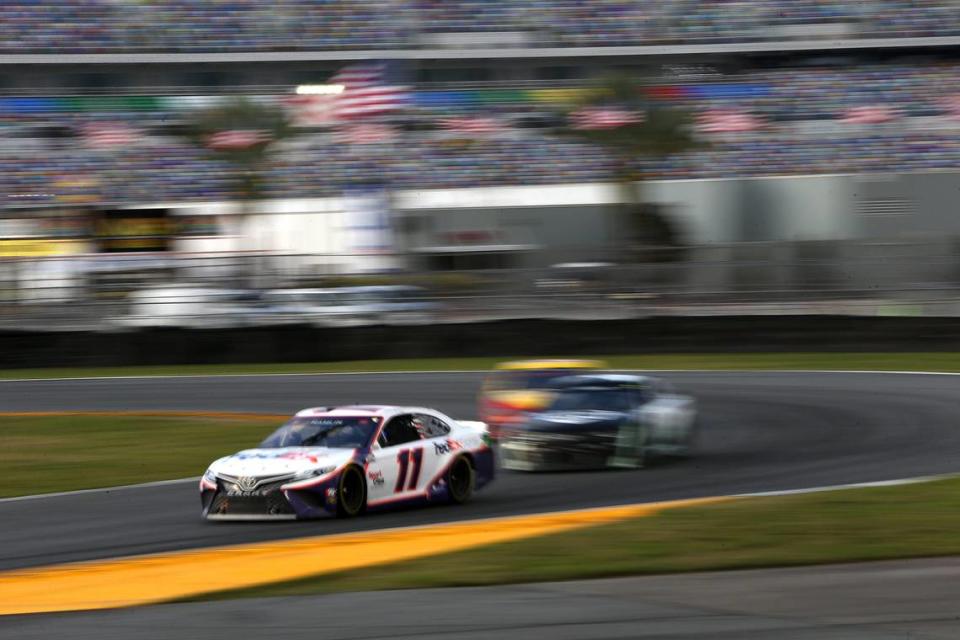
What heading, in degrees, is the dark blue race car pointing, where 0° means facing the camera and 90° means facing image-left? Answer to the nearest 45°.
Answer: approximately 45°

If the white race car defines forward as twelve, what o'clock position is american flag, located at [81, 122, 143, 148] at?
The american flag is roughly at 4 o'clock from the white race car.

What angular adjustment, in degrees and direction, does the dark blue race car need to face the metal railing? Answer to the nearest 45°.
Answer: approximately 135° to its right

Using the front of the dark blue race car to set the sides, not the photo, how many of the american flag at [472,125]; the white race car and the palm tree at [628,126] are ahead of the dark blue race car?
1

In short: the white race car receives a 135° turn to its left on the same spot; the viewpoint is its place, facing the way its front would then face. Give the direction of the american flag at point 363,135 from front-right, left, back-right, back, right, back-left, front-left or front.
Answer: left

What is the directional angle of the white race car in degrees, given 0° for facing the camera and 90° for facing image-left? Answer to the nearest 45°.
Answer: approximately 45°

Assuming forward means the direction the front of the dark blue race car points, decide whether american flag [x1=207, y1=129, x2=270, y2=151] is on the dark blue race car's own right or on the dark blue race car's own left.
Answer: on the dark blue race car's own right

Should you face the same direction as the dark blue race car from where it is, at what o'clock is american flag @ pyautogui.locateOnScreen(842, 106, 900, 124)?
The american flag is roughly at 5 o'clock from the dark blue race car.

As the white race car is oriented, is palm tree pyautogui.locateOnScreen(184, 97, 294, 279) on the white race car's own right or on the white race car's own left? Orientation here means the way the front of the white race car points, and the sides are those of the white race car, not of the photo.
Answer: on the white race car's own right

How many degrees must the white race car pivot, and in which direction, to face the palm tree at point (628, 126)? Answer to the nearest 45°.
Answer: approximately 135° to its right

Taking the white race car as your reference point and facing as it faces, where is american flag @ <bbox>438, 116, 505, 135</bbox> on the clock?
The american flag is roughly at 5 o'clock from the white race car.

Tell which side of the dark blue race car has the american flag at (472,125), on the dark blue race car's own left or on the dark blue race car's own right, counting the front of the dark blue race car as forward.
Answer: on the dark blue race car's own right
